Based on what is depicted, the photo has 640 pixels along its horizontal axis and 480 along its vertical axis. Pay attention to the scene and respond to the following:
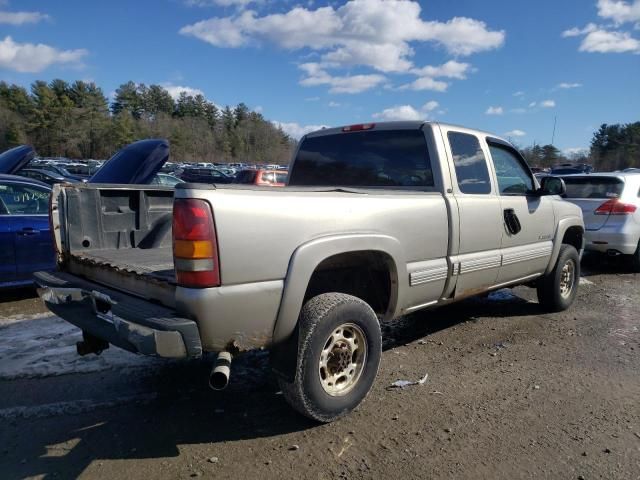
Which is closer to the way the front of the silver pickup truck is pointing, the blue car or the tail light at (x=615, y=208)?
the tail light

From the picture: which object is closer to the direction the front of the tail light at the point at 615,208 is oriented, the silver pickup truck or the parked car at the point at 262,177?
the silver pickup truck

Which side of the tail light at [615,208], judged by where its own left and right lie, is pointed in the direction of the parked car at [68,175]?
right

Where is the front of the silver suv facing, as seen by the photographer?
facing away from the viewer and to the right of the viewer

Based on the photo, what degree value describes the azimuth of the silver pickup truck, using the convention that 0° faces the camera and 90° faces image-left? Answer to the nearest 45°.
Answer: approximately 225°

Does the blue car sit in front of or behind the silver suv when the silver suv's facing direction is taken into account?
behind

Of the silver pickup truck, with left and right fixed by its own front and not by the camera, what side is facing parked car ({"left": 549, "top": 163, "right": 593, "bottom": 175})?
front

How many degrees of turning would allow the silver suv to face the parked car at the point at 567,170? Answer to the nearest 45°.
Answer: approximately 45° to its left
